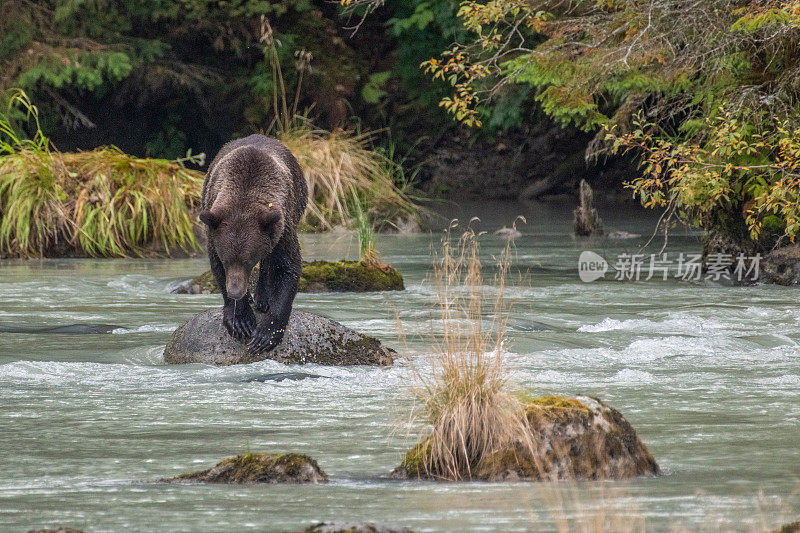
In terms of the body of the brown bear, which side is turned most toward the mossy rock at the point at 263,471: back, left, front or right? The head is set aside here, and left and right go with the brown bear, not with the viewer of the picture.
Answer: front

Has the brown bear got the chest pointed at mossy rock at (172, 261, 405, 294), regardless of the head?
no

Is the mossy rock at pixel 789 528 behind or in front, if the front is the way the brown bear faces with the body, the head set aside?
in front

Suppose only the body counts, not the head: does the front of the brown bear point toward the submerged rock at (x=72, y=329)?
no

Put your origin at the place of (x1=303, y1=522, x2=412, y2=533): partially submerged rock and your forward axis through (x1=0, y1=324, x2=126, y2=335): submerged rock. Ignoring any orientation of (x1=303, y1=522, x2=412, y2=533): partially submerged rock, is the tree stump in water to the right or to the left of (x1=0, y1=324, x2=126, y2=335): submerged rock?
right

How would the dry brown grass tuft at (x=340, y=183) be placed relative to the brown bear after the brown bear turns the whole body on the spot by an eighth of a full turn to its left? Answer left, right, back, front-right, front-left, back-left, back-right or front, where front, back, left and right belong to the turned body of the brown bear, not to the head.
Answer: back-left

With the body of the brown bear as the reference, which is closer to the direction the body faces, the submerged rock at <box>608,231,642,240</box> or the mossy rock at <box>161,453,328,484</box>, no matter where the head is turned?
the mossy rock

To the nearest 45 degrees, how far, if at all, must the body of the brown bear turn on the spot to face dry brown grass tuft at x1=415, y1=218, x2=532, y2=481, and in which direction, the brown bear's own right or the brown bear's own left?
0° — it already faces it

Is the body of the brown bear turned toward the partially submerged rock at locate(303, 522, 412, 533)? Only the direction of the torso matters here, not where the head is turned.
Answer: yes

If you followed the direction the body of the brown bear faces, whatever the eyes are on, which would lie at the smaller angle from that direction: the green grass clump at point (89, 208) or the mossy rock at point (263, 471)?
the mossy rock

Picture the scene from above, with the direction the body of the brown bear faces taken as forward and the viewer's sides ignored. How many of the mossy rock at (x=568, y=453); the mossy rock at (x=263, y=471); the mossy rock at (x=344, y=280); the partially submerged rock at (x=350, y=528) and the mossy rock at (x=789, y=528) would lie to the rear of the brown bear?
1

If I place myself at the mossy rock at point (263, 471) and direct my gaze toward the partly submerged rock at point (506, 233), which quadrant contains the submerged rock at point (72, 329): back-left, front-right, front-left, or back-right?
front-left

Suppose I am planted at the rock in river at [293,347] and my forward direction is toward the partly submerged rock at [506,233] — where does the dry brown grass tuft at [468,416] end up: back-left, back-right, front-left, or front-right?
back-right

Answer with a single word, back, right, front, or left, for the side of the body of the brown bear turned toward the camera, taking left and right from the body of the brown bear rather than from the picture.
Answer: front

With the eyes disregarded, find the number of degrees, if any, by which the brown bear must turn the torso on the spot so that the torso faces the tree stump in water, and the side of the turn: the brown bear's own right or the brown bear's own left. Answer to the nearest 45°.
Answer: approximately 135° to the brown bear's own left
